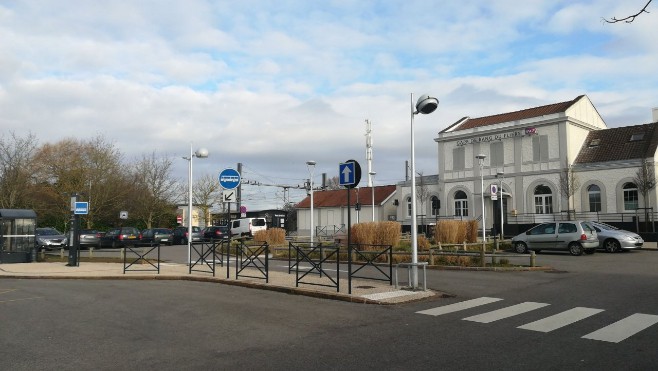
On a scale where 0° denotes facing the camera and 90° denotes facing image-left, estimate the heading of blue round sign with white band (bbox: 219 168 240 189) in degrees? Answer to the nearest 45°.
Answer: approximately 0°

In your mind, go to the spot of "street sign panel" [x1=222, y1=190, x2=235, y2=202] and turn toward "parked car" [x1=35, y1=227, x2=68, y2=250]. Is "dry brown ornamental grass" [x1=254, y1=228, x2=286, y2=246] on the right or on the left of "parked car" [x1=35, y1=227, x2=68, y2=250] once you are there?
right

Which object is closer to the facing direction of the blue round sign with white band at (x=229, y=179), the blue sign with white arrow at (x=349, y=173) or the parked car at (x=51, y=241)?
the blue sign with white arrow

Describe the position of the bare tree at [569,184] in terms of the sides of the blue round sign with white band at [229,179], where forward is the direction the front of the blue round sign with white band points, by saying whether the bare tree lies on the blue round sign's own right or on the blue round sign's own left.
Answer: on the blue round sign's own left

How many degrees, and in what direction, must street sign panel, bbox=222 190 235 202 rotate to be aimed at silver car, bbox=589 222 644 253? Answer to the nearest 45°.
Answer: approximately 90° to its left

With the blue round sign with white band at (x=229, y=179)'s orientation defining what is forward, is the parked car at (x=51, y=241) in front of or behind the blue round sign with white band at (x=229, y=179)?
behind

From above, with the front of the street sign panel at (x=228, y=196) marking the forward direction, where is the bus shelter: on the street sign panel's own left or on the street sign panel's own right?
on the street sign panel's own right

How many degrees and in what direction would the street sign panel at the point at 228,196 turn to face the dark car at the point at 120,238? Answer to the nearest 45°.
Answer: approximately 180°

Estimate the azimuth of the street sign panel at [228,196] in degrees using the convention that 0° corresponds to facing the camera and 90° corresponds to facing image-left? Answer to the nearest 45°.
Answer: approximately 0°

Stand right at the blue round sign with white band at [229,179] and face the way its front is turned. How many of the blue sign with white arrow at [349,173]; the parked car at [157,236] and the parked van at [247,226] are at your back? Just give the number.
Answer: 2

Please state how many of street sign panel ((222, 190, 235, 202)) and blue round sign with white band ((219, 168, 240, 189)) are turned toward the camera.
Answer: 2
